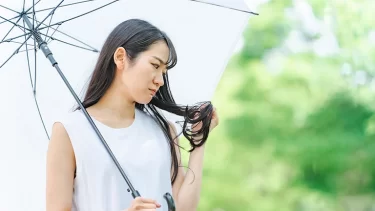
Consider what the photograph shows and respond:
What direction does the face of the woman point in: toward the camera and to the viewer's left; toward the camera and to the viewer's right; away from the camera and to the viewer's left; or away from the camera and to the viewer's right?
toward the camera and to the viewer's right

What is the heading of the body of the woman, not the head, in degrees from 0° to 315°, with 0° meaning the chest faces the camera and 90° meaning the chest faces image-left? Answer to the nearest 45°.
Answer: approximately 315°
